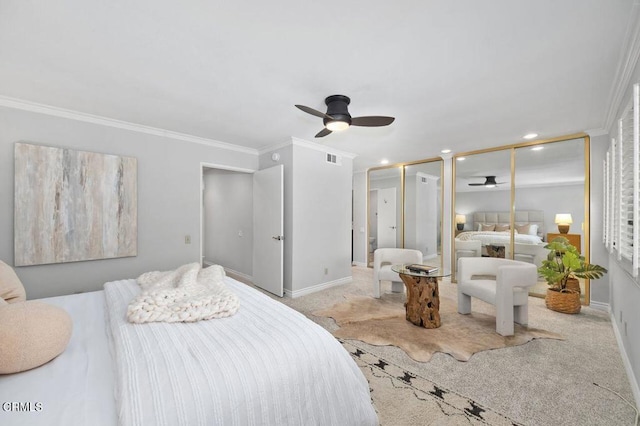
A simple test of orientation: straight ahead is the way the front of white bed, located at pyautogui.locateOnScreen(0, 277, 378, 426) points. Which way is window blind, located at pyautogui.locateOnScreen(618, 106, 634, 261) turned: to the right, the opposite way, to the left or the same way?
to the left

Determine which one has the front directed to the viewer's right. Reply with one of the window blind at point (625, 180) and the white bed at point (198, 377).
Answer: the white bed

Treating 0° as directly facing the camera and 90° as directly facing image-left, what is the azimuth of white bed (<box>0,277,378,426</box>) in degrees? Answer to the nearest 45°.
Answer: approximately 270°

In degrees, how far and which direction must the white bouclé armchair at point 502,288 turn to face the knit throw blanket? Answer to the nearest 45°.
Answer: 0° — it already faces it

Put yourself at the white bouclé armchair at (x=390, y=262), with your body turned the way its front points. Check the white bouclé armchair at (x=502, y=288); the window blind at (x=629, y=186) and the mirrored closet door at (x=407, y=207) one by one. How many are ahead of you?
2

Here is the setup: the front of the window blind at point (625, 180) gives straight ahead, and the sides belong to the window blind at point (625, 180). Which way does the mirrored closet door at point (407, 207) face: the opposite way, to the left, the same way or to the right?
to the left

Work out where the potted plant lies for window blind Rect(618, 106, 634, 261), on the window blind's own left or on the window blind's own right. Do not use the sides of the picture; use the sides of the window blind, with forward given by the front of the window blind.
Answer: on the window blind's own right

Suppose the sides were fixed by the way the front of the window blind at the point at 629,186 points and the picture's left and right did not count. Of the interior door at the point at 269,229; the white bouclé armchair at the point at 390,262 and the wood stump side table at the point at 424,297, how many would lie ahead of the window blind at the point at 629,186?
3

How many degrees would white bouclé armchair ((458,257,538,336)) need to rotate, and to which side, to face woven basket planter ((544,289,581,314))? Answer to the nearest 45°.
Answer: approximately 180°

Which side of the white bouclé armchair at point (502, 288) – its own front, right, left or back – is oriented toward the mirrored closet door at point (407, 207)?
right

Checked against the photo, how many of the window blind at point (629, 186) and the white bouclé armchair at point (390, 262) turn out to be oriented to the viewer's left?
1

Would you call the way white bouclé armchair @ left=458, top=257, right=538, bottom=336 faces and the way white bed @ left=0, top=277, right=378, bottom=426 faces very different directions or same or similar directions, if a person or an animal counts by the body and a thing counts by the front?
very different directions

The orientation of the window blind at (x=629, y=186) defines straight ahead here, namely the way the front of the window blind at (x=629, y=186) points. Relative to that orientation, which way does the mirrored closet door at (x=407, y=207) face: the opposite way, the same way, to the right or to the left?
to the left
